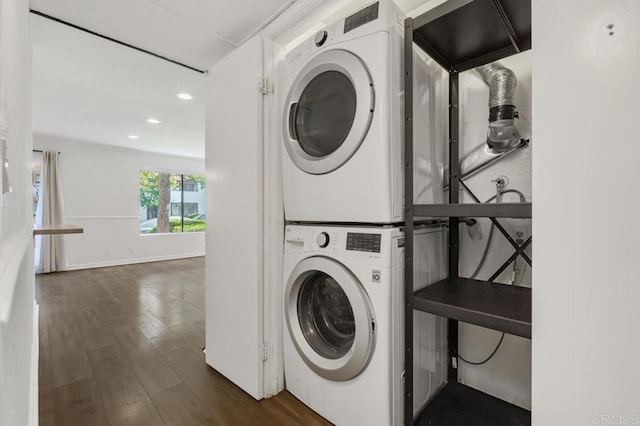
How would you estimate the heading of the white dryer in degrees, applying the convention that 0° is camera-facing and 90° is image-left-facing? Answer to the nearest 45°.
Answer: approximately 45°

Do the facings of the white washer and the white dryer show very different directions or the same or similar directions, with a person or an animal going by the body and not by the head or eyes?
same or similar directions

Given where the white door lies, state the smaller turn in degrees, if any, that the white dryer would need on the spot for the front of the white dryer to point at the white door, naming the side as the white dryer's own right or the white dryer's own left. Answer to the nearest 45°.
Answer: approximately 45° to the white dryer's own right

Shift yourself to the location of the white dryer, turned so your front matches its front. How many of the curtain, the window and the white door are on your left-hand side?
0

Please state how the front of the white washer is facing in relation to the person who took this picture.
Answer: facing the viewer and to the left of the viewer

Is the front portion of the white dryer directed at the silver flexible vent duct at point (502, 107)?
no

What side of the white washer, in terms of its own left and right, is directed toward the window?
right

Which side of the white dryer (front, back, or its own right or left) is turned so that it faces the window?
right

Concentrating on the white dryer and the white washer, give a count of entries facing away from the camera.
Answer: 0

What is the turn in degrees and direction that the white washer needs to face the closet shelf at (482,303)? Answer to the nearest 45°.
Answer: approximately 135° to its left

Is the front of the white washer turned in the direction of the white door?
no

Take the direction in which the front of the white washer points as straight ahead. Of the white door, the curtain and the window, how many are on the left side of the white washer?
0
